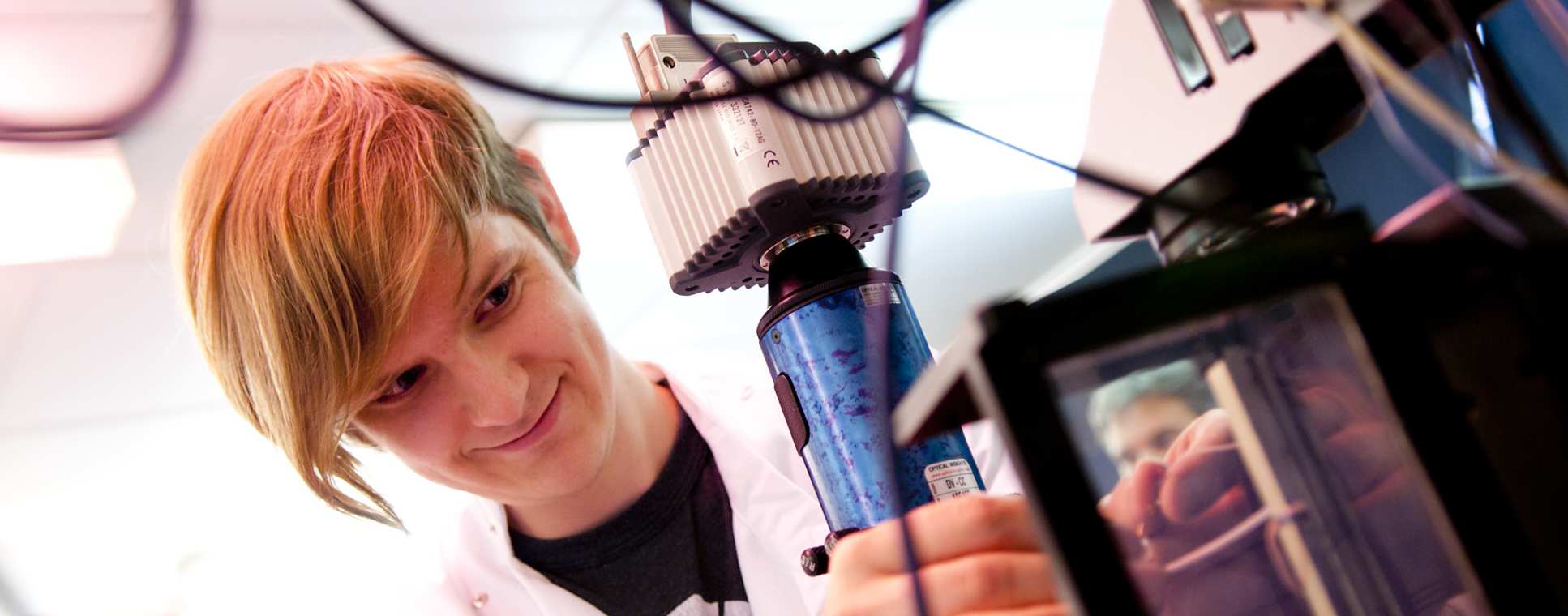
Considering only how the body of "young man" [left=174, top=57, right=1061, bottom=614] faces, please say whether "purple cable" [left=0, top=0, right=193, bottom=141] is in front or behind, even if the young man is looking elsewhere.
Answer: in front

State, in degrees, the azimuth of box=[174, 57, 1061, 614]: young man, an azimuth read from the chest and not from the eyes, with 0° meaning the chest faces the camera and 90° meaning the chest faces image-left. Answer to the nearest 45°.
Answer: approximately 0°

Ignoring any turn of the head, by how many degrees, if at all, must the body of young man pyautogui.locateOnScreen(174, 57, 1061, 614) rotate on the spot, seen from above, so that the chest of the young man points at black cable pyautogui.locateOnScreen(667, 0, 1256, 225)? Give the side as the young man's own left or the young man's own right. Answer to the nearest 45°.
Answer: approximately 45° to the young man's own left

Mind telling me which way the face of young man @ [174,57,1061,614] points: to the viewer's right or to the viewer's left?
to the viewer's right

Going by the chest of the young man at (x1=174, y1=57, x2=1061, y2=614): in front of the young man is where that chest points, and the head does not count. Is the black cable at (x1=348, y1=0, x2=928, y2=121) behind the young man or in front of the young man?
in front

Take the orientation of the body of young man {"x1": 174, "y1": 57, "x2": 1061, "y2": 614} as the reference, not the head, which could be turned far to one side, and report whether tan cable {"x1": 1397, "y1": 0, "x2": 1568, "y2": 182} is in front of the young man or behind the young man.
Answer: in front
